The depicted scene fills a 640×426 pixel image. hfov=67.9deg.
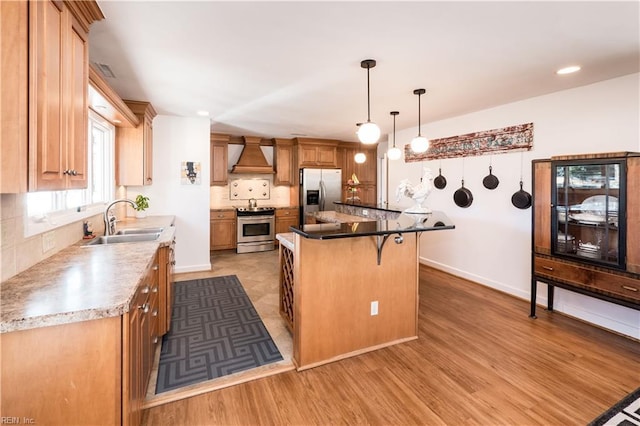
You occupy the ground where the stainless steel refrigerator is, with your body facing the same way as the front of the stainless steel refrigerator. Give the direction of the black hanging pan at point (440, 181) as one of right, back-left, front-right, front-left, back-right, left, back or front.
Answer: front-left

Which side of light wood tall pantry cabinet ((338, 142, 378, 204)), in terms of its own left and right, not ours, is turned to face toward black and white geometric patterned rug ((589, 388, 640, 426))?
front

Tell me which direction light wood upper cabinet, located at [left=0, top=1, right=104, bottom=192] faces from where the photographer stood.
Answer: facing the viewer and to the right of the viewer

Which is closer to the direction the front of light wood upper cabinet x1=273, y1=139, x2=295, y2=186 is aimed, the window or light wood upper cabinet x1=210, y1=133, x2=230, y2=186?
the window

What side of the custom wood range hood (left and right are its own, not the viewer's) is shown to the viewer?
front

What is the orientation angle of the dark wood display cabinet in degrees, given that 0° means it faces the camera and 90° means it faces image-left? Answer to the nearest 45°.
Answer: approximately 45°

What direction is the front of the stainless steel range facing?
toward the camera

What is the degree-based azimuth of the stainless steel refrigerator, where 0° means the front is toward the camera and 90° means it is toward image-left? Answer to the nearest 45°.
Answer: approximately 0°

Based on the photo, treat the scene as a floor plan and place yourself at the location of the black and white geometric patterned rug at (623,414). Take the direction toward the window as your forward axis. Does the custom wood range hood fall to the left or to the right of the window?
right

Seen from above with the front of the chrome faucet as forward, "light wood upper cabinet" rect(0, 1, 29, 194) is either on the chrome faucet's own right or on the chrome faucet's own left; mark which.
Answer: on the chrome faucet's own right

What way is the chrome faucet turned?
to the viewer's right

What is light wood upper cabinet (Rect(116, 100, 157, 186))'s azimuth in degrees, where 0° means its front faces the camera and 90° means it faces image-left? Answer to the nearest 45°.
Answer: approximately 270°
